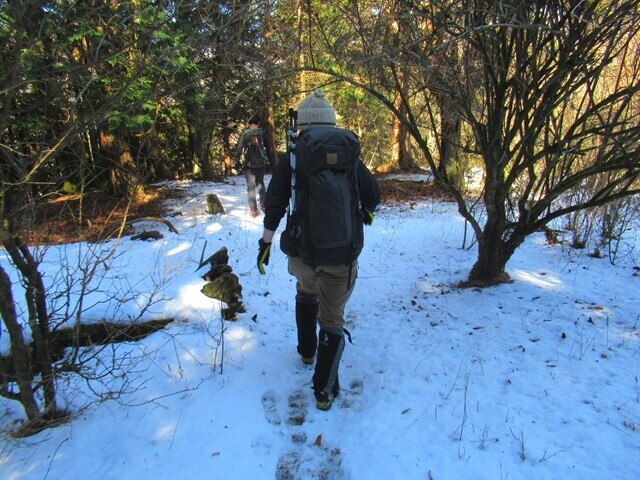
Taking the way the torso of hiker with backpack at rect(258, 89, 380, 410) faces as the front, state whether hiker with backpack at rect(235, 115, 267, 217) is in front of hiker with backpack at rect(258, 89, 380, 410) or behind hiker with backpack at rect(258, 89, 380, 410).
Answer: in front

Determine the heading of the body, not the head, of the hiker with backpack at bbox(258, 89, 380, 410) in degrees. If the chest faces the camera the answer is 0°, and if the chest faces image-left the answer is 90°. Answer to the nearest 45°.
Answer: approximately 180°

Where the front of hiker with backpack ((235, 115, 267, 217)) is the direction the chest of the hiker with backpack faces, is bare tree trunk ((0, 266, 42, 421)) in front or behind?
behind

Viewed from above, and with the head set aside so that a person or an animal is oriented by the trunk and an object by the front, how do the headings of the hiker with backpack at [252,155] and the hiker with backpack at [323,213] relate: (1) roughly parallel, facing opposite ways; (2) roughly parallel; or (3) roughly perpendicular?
roughly parallel

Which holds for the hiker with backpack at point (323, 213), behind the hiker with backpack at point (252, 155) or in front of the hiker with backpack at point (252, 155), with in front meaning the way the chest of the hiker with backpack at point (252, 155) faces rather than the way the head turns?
behind

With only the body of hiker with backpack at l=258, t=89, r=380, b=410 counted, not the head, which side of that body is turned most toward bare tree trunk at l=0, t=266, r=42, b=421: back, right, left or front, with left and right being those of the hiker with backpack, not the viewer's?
left

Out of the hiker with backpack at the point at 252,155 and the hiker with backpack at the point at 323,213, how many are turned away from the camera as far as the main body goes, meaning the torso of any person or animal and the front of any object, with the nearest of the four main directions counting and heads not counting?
2

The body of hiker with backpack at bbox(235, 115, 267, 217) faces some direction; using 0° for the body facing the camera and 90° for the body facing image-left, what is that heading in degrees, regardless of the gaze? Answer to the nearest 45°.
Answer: approximately 180°

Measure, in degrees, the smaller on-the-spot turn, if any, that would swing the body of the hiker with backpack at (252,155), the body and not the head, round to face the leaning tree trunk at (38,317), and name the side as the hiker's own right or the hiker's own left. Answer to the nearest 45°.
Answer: approximately 180°

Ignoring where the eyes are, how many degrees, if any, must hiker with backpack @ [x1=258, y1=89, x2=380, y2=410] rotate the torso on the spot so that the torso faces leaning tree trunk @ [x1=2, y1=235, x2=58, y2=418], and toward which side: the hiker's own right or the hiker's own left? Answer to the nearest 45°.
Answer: approximately 90° to the hiker's own left
